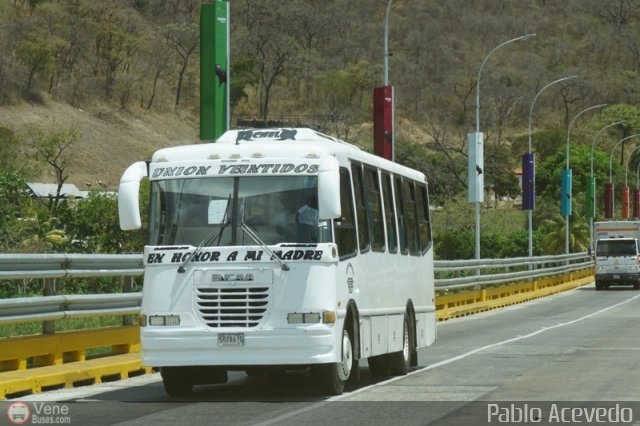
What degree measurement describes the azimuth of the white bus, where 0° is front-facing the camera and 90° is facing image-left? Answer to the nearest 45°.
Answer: approximately 45°

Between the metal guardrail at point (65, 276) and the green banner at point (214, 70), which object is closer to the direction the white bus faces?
the metal guardrail

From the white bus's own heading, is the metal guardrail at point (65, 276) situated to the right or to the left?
on its right

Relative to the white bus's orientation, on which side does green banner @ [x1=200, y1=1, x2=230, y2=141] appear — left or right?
on its right
